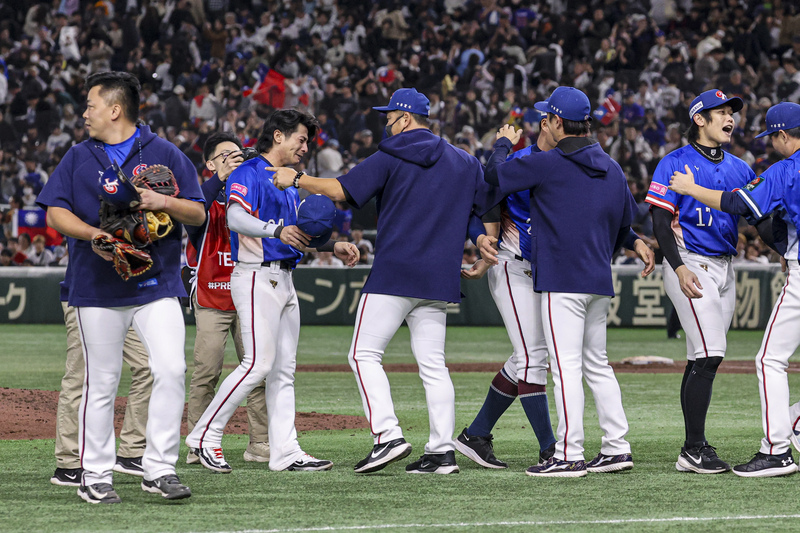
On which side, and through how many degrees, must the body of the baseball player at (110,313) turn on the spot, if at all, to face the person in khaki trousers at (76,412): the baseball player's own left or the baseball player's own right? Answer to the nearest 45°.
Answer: approximately 180°

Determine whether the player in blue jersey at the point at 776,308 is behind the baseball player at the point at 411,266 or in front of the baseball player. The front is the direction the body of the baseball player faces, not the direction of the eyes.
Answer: behind

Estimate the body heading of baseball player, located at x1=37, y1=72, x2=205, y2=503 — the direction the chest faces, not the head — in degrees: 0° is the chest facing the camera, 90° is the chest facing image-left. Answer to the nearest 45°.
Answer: approximately 0°

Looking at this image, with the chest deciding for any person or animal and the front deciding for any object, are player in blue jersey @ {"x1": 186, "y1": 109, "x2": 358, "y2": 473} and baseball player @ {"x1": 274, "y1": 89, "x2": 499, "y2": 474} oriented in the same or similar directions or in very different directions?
very different directions

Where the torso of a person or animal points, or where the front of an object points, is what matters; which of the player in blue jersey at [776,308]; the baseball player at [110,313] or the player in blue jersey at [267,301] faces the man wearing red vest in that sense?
the player in blue jersey at [776,308]

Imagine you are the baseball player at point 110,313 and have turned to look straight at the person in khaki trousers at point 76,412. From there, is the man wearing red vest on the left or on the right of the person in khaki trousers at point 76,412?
right

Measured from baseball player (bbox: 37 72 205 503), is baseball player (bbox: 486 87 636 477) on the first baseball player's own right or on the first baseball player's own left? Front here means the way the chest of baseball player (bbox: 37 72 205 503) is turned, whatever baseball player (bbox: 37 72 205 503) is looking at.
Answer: on the first baseball player's own left

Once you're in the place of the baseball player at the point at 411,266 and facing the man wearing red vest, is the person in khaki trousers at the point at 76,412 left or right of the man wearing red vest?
left

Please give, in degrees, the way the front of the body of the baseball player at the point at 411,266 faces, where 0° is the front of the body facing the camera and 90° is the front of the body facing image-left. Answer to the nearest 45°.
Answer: approximately 135°

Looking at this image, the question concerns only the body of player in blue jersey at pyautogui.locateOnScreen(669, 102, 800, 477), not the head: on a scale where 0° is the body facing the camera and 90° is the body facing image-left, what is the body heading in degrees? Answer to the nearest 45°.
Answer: approximately 90°

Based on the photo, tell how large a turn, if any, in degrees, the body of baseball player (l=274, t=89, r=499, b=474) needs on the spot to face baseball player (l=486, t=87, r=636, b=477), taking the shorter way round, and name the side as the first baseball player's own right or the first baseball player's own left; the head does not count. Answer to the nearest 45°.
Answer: approximately 135° to the first baseball player's own right

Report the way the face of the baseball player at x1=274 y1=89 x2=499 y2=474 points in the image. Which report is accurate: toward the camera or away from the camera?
away from the camera
